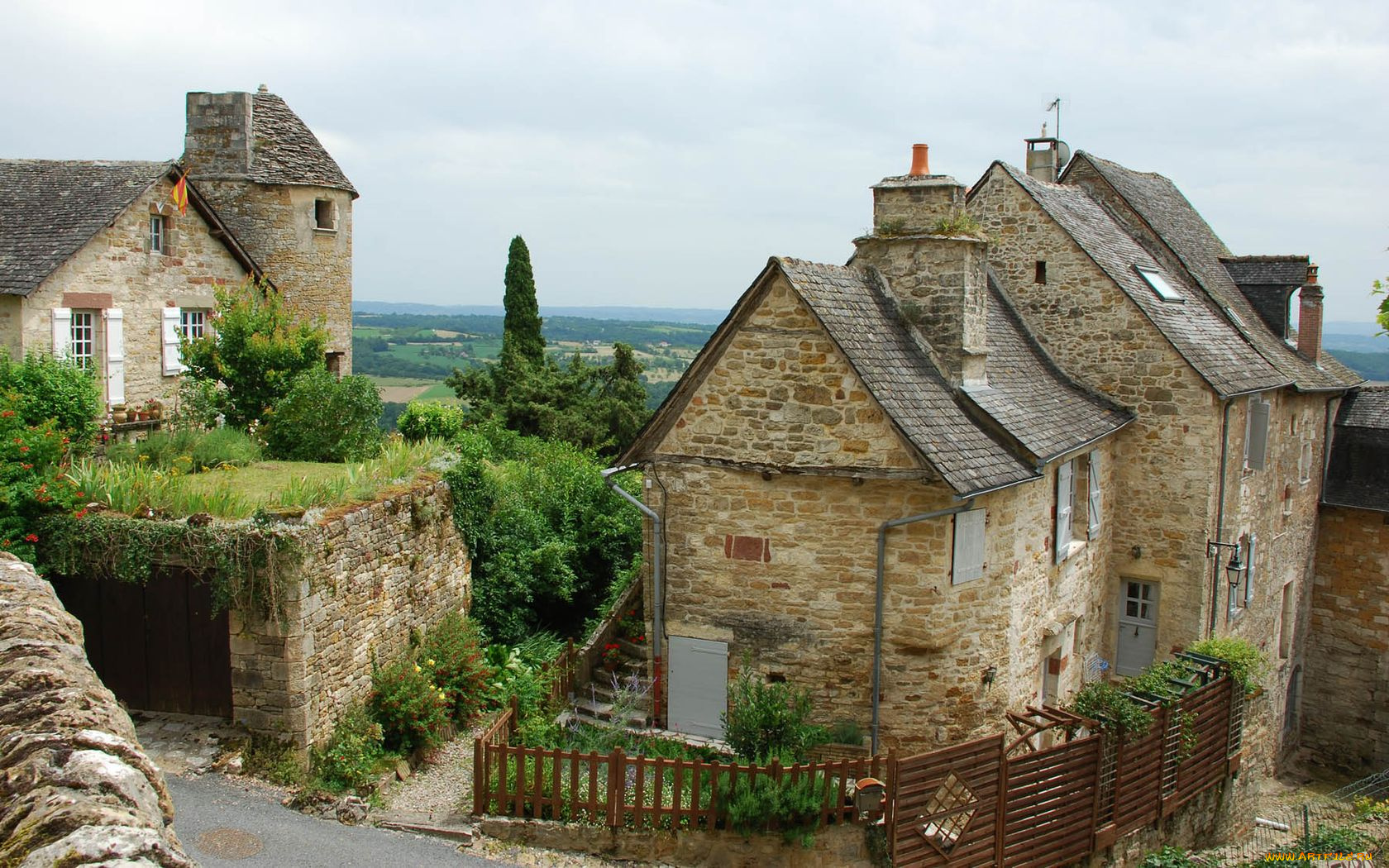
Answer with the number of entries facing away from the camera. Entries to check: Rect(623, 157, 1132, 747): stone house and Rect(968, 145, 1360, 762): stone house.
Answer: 0

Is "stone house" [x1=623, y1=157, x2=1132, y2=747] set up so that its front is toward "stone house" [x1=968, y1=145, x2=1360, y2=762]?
no

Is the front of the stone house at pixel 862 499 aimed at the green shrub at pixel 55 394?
no

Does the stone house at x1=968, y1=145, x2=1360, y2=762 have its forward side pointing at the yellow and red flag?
no

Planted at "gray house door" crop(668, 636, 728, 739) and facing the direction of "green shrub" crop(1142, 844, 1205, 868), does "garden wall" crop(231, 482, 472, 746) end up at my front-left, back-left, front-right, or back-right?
back-right

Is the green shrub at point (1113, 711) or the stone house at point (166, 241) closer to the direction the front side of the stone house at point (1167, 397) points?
the green shrub

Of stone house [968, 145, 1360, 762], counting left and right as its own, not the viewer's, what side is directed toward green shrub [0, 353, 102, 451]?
right

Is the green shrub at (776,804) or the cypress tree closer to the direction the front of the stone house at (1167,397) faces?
the green shrub

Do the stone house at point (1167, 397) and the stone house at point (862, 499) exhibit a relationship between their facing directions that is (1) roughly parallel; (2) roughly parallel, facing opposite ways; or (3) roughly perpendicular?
roughly parallel

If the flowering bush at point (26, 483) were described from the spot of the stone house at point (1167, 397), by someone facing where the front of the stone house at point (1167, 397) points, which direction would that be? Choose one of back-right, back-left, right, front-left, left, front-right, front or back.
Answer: right

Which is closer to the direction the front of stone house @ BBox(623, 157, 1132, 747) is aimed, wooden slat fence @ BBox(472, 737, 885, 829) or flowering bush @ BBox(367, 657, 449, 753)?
the wooden slat fence

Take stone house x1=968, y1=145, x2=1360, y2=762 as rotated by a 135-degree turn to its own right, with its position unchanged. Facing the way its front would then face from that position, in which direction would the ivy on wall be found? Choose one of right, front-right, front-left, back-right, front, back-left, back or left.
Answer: front-left

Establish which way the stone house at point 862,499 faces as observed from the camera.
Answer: facing the viewer and to the right of the viewer
